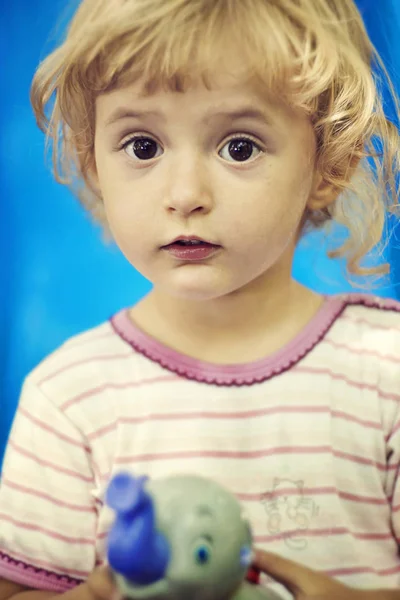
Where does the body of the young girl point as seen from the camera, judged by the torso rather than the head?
toward the camera

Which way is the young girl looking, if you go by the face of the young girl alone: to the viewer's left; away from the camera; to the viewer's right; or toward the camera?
toward the camera
